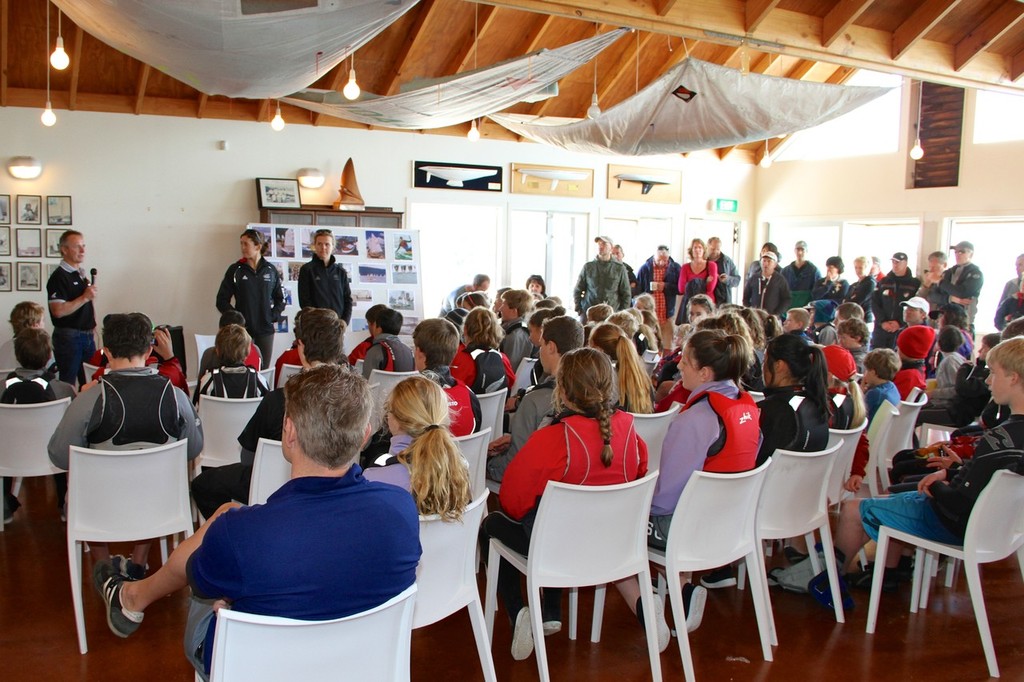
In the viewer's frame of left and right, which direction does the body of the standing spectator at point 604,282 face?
facing the viewer

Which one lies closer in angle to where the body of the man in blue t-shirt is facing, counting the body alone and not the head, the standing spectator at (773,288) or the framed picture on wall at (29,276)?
the framed picture on wall

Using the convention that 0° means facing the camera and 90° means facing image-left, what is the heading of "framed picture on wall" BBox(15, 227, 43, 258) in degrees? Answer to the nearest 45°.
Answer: approximately 0°

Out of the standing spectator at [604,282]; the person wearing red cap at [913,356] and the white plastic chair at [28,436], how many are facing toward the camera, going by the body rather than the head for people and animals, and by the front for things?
1

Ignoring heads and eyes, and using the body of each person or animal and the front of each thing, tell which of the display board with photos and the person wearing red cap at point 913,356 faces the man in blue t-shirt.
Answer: the display board with photos

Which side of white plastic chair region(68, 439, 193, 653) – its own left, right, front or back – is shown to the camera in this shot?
back

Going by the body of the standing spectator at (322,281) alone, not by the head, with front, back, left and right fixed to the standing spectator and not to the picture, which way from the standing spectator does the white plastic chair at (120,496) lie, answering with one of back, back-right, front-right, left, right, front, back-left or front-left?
front

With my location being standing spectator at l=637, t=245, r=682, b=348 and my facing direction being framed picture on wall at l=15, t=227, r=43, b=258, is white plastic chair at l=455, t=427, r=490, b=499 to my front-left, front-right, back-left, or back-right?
front-left

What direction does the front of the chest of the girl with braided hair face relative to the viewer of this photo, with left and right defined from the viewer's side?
facing away from the viewer and to the left of the viewer

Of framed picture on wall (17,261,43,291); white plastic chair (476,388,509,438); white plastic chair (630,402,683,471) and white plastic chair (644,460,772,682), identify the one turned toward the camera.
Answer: the framed picture on wall

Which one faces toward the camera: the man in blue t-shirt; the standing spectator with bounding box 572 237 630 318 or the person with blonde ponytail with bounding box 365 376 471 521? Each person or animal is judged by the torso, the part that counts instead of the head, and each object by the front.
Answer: the standing spectator

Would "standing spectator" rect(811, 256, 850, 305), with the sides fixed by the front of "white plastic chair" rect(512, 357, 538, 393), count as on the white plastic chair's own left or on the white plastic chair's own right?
on the white plastic chair's own right

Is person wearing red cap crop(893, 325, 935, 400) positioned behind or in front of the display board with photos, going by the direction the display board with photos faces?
in front

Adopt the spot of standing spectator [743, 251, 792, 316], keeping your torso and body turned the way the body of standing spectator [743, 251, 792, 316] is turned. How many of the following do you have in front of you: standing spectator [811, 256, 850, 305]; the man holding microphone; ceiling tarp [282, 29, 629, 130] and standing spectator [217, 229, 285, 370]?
3

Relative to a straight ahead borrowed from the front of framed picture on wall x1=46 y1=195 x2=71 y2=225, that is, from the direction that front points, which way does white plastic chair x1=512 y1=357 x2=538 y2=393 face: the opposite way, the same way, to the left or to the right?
the opposite way

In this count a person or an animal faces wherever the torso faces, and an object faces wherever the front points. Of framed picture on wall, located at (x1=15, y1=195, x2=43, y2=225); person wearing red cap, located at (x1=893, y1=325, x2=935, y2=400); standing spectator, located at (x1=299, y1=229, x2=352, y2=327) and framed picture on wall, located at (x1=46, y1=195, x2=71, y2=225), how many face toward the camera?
3

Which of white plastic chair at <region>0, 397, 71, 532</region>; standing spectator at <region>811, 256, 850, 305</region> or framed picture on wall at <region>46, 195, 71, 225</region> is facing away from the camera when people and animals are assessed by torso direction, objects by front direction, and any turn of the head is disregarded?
the white plastic chair

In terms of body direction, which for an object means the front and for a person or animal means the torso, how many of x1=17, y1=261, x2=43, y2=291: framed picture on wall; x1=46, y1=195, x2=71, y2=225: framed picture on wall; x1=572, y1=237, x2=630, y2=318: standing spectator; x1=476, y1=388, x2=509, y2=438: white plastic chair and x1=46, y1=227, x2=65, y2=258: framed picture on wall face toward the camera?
4

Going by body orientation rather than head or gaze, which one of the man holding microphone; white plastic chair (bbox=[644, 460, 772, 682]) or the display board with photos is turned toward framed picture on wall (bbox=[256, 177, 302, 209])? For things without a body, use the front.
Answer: the white plastic chair
